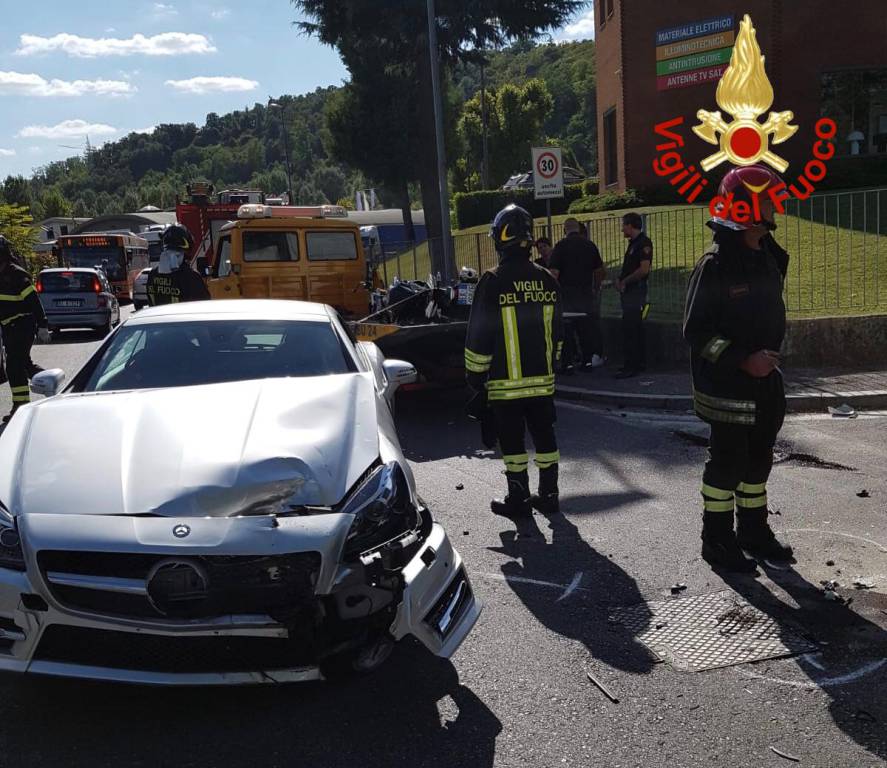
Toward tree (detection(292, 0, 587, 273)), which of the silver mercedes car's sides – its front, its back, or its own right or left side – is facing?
back

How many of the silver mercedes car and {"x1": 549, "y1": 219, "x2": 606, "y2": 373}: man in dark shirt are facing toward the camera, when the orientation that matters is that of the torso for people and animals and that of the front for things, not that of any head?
1

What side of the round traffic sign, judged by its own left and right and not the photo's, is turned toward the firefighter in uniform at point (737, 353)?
front

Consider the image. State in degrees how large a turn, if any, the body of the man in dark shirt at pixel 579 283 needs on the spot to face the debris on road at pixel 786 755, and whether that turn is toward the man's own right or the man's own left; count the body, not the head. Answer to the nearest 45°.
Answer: approximately 180°

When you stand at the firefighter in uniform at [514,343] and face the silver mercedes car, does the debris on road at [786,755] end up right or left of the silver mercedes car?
left

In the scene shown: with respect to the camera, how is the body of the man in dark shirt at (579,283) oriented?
away from the camera

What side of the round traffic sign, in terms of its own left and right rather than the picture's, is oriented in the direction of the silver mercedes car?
front

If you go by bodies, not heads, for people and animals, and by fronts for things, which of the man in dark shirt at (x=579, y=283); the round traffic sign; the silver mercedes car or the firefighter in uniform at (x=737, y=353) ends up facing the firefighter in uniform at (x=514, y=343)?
the round traffic sign

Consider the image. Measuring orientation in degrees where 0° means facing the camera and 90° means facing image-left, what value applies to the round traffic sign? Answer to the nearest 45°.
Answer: approximately 0°

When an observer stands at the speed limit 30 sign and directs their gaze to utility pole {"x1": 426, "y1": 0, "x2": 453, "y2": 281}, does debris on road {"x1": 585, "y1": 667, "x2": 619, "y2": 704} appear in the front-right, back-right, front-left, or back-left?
back-left

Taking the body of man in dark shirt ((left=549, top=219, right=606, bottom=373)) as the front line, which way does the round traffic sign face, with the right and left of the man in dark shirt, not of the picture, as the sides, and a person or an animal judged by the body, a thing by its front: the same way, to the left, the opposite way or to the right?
the opposite way

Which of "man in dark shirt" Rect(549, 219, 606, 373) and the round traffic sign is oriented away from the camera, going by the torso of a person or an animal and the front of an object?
the man in dark shirt

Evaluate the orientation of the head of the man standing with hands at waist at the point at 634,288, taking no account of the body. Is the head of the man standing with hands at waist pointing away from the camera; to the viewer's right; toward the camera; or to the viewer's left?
to the viewer's left
